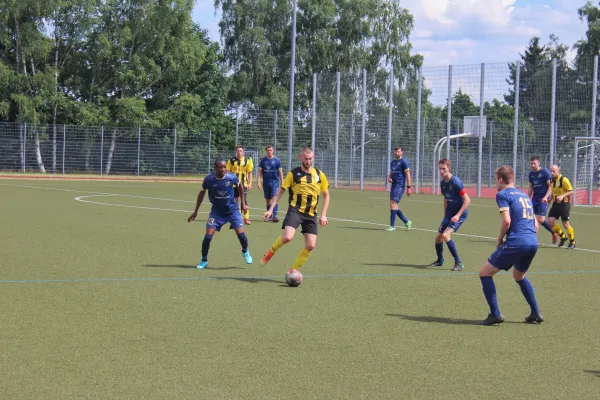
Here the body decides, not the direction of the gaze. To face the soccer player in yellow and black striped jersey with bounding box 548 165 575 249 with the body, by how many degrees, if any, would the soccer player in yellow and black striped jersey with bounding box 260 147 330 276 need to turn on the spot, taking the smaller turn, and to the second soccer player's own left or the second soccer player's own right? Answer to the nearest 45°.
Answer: approximately 135° to the second soccer player's own left

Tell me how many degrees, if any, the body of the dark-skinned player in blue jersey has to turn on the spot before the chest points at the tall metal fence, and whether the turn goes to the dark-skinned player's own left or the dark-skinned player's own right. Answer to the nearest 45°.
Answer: approximately 180°

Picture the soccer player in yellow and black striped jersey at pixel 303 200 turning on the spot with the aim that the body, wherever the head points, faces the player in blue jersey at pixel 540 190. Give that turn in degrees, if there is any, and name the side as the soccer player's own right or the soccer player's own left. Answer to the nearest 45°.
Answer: approximately 135° to the soccer player's own left

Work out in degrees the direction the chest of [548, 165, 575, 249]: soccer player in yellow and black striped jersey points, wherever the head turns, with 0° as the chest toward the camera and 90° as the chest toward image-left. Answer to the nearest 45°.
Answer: approximately 45°

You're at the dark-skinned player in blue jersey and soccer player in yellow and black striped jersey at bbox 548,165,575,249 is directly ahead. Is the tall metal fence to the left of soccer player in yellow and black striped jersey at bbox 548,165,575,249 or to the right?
left

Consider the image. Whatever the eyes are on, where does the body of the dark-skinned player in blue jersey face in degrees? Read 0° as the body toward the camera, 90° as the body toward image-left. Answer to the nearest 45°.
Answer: approximately 0°

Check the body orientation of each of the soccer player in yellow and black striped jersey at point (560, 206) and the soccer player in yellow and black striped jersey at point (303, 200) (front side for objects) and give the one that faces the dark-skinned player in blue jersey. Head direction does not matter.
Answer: the soccer player in yellow and black striped jersey at point (560, 206)

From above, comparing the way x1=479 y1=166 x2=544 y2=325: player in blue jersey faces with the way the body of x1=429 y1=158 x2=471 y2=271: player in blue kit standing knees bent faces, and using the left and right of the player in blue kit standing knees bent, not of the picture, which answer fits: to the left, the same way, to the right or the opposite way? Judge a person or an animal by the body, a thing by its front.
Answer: to the right

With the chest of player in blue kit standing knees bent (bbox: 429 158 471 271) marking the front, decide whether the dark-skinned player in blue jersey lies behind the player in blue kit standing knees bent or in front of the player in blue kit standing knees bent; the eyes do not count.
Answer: in front

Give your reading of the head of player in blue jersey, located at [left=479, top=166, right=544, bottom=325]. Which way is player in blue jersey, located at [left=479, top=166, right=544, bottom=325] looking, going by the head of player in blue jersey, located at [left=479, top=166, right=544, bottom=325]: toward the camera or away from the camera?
away from the camera

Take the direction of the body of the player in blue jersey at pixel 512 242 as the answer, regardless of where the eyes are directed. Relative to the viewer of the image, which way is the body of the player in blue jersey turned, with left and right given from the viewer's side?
facing away from the viewer and to the left of the viewer

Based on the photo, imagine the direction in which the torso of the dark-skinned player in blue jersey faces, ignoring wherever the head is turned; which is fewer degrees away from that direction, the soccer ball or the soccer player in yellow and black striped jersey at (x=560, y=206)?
the soccer ball

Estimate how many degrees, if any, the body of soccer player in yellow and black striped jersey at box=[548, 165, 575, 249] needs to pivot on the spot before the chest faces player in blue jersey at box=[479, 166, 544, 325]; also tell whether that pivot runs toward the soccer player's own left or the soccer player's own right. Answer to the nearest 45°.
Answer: approximately 45° to the soccer player's own left
